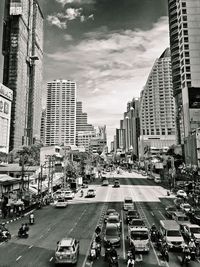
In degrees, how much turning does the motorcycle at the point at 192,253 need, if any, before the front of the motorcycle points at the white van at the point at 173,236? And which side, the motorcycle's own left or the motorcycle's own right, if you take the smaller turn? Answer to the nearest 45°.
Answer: approximately 135° to the motorcycle's own right

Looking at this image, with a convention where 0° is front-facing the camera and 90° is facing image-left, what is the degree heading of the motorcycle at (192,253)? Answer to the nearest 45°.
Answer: approximately 0°

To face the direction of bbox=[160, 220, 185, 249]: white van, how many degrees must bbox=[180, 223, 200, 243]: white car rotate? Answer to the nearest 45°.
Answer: approximately 90° to its right

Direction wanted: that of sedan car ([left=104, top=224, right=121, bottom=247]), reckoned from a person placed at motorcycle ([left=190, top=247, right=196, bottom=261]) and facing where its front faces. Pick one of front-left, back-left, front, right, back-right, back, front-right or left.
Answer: right

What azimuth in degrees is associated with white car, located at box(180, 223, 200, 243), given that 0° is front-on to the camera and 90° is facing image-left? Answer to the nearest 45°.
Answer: approximately 315°

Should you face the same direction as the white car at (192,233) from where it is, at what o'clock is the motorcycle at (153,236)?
The motorcycle is roughly at 4 o'clock from the white car.

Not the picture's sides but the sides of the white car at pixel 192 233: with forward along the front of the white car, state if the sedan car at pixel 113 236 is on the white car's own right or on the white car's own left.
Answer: on the white car's own right

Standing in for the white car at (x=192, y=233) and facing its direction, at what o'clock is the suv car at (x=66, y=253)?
The suv car is roughly at 3 o'clock from the white car.

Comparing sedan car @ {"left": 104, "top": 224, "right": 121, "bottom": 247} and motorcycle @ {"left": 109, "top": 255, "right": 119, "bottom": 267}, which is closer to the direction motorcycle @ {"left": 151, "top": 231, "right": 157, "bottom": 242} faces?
the motorcycle

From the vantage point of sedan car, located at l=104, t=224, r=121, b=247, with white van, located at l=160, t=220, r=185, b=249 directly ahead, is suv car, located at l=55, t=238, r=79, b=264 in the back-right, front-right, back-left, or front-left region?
back-right

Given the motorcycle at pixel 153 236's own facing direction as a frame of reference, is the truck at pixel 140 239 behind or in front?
in front

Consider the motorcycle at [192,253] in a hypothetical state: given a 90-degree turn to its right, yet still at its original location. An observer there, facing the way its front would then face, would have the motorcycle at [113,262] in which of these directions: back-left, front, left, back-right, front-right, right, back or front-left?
front-left

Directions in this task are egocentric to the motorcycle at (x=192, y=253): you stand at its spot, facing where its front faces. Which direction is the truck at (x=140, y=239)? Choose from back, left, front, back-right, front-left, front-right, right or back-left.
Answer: right

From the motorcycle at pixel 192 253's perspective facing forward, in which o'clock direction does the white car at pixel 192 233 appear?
The white car is roughly at 6 o'clock from the motorcycle.

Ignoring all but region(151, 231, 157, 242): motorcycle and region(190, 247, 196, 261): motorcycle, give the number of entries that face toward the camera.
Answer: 2

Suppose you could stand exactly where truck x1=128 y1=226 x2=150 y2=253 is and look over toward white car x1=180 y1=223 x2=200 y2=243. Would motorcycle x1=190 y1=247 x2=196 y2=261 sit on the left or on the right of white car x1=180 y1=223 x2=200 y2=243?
right
